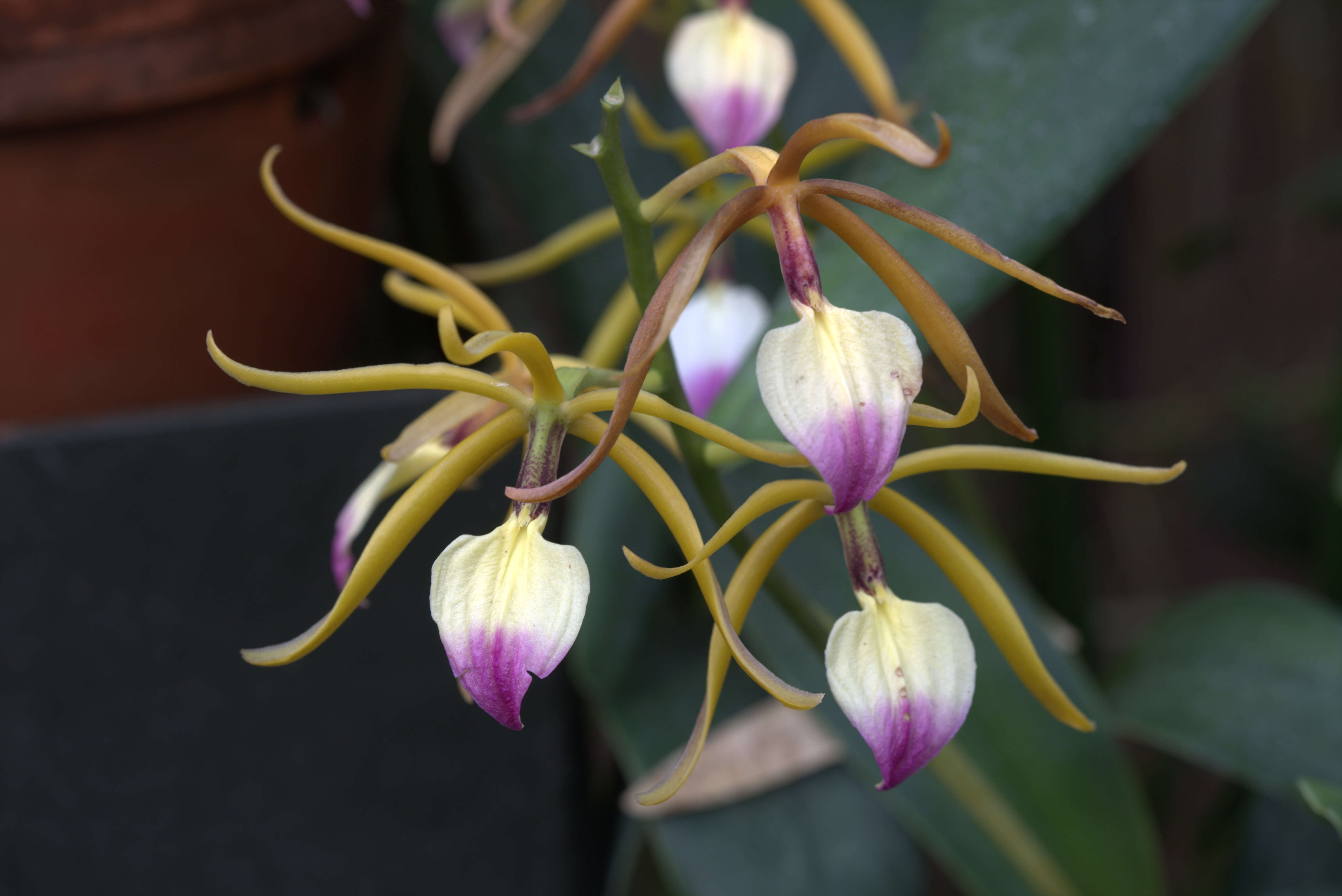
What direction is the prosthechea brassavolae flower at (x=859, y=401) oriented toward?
toward the camera

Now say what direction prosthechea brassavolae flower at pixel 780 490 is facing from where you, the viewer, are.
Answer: facing the viewer

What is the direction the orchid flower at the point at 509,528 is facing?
toward the camera

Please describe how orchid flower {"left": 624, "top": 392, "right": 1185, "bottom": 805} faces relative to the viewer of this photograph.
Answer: facing the viewer

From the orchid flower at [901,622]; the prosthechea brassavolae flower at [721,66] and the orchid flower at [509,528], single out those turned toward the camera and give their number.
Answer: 3
